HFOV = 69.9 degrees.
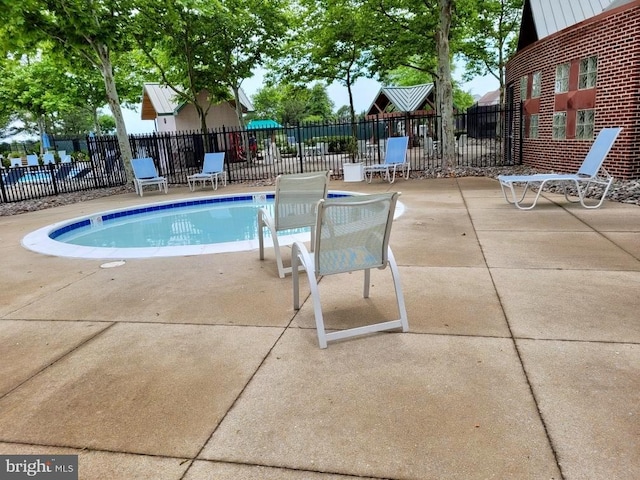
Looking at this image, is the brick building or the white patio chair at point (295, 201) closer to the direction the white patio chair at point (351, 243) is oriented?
the white patio chair

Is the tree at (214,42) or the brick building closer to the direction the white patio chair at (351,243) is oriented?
the tree

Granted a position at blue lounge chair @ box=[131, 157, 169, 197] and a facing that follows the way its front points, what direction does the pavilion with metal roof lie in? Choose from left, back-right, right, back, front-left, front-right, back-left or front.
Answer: left

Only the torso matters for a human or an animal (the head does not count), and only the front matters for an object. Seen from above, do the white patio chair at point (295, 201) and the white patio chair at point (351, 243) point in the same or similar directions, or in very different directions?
same or similar directions

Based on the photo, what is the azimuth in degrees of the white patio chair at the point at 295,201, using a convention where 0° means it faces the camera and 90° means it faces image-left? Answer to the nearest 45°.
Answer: approximately 135°

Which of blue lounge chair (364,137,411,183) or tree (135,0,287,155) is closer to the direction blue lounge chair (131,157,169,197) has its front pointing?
the blue lounge chair

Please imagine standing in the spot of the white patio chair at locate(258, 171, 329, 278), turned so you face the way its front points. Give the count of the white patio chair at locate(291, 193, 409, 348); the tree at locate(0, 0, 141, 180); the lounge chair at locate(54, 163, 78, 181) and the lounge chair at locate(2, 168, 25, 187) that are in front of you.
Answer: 3

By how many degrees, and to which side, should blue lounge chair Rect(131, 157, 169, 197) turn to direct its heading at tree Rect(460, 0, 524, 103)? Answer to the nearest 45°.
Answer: approximately 45° to its left

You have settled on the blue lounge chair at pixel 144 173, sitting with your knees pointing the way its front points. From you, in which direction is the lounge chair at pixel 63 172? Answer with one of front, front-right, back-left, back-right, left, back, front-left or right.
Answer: back

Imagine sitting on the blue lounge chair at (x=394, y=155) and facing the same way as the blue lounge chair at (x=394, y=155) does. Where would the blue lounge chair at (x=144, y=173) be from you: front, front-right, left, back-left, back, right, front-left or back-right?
front-right

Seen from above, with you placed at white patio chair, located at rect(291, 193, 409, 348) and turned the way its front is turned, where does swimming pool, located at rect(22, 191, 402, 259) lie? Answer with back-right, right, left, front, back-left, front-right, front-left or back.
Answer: front

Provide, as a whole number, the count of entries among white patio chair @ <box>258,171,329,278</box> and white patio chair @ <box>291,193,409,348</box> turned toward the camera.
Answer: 0

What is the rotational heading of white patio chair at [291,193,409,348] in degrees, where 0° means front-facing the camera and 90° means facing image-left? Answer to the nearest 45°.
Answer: approximately 135°

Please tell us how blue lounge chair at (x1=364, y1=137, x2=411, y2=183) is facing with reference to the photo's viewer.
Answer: facing the viewer and to the left of the viewer

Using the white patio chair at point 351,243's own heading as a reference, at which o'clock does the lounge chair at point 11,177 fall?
The lounge chair is roughly at 12 o'clock from the white patio chair.

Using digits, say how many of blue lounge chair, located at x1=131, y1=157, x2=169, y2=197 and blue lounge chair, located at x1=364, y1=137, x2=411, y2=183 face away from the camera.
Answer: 0

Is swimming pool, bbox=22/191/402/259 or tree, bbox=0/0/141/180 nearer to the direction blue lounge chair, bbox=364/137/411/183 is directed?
the swimming pool
